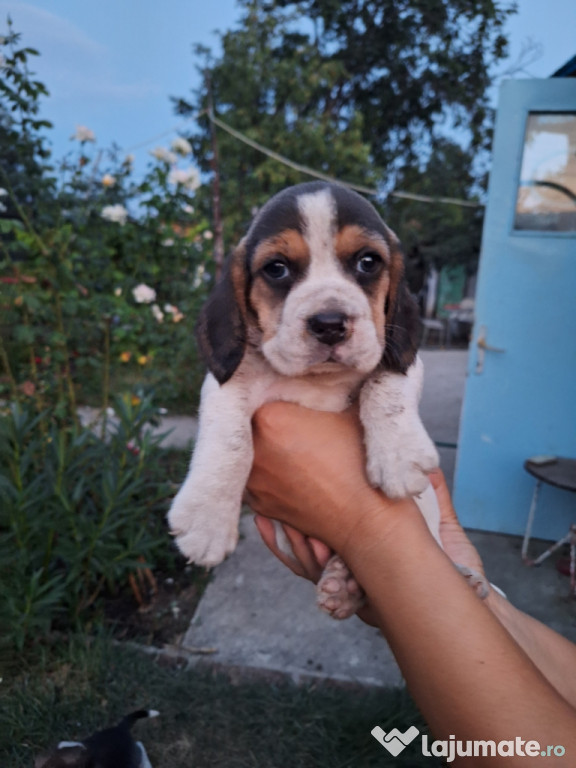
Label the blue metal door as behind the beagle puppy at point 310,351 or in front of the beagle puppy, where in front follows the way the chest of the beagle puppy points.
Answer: behind

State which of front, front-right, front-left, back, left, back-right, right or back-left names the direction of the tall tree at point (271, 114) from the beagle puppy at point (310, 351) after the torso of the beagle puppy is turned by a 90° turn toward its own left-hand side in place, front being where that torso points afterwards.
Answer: left

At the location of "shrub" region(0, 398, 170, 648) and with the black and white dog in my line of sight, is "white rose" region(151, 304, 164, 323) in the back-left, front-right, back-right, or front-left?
back-left

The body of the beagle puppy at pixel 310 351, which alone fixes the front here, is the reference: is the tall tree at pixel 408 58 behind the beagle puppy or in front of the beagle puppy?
behind

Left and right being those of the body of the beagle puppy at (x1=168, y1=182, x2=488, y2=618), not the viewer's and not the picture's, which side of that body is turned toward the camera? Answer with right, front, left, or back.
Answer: front
